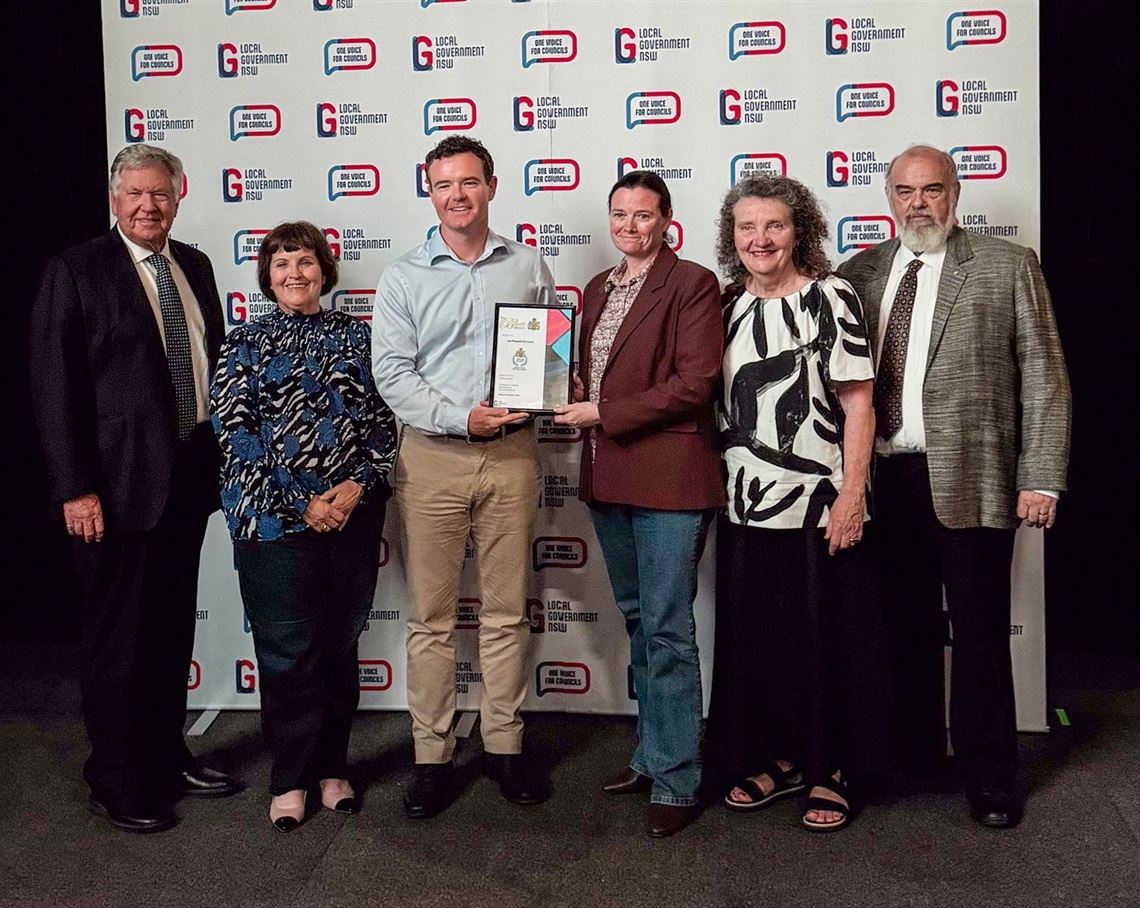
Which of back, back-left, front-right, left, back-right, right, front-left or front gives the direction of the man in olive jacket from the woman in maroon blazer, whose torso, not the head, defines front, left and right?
back-left

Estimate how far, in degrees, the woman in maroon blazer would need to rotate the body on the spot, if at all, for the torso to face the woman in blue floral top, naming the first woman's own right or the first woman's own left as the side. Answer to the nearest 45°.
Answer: approximately 45° to the first woman's own right

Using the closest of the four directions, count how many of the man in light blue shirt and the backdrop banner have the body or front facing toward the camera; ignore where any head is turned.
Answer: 2

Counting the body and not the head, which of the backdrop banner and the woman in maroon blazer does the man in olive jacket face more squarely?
the woman in maroon blazer

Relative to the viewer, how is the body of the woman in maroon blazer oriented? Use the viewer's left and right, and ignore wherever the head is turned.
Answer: facing the viewer and to the left of the viewer

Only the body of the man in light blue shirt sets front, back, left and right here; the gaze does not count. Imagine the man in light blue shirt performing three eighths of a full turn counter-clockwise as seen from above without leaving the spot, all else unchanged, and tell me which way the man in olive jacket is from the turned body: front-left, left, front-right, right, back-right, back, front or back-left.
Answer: front-right

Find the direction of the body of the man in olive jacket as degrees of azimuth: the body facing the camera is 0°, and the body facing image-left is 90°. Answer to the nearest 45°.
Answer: approximately 45°

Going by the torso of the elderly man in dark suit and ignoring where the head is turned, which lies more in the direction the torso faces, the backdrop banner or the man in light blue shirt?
the man in light blue shirt
